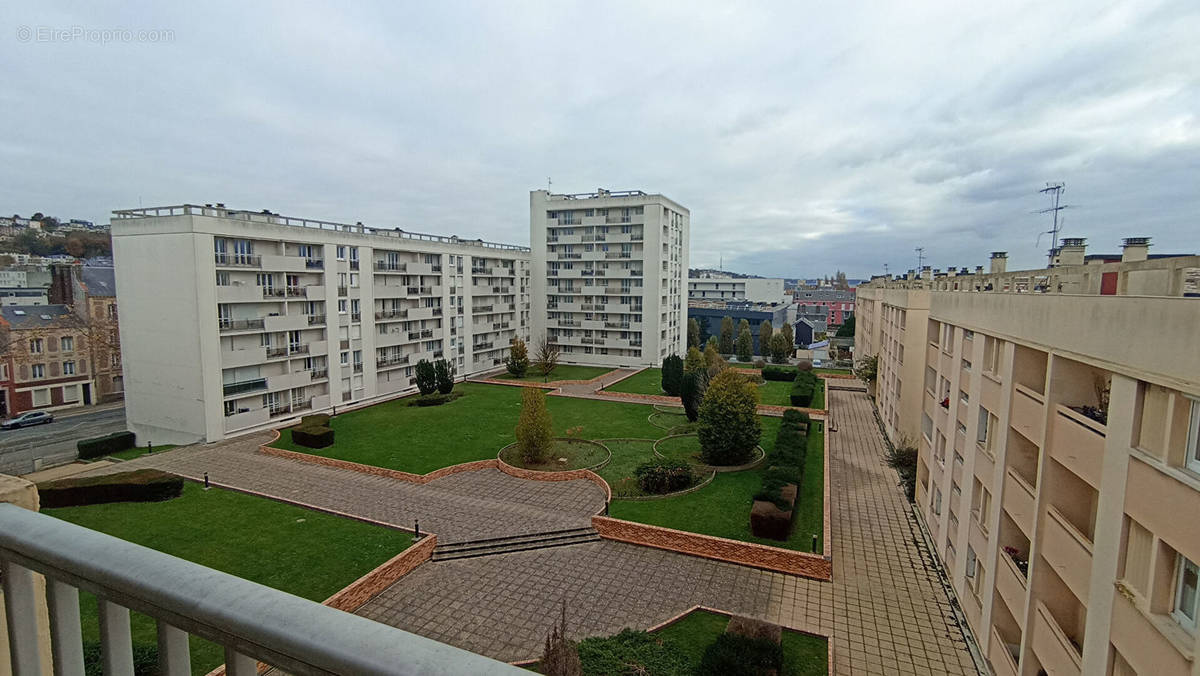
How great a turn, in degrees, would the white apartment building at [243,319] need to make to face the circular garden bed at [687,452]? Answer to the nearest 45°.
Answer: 0° — it already faces it

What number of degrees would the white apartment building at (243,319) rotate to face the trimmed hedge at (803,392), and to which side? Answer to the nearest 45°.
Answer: approximately 45° to its left

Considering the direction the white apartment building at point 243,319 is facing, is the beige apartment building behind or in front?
in front

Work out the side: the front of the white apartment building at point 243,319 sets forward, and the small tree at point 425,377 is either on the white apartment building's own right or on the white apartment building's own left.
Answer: on the white apartment building's own left

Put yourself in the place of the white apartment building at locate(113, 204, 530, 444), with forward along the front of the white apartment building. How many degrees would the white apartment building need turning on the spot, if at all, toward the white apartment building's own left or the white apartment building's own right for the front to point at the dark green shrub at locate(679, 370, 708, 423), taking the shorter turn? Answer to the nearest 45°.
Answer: approximately 45° to the white apartment building's own left

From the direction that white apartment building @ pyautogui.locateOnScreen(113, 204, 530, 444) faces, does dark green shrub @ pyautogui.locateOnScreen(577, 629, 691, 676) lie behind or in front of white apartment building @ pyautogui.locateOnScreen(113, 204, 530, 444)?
in front

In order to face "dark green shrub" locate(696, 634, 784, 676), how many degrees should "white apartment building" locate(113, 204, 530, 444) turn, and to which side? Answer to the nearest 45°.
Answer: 0° — it already faces it

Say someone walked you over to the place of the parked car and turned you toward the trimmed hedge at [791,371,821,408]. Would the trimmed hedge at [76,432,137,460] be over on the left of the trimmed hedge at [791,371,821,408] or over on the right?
right

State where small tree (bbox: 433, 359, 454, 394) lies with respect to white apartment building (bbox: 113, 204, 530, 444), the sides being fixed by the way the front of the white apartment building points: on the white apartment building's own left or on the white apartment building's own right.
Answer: on the white apartment building's own left

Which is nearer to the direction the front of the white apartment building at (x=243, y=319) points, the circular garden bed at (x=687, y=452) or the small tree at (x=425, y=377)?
the circular garden bed

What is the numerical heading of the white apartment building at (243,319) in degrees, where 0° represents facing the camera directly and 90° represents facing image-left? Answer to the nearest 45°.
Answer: approximately 315°
